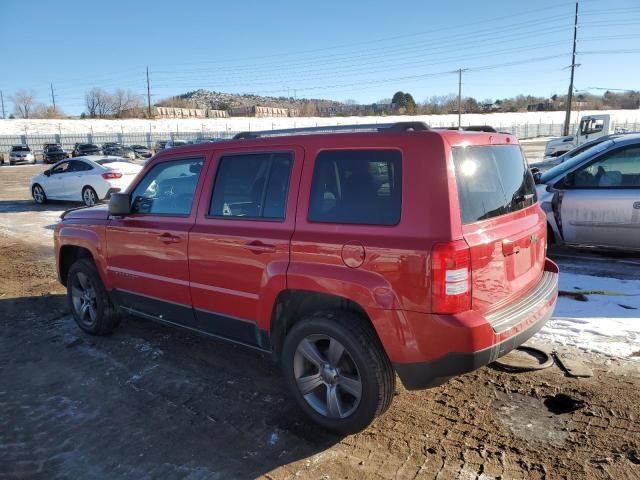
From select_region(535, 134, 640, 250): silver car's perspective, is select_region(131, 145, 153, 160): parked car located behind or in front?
in front

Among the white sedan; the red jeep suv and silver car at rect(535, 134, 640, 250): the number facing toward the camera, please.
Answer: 0

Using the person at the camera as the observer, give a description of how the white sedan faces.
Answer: facing away from the viewer and to the left of the viewer

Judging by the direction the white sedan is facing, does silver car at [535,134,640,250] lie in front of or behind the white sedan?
behind

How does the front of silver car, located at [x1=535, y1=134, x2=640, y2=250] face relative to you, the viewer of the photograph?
facing to the left of the viewer

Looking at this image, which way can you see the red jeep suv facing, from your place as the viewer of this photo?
facing away from the viewer and to the left of the viewer

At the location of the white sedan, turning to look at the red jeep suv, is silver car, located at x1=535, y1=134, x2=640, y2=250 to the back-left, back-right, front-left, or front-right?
front-left

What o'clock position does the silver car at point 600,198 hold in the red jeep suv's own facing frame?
The silver car is roughly at 3 o'clock from the red jeep suv.

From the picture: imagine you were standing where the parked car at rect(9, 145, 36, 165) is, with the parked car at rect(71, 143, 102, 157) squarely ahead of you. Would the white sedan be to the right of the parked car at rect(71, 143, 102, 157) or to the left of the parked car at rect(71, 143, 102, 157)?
right

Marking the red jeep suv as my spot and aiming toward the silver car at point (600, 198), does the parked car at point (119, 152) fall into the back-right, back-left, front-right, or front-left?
front-left

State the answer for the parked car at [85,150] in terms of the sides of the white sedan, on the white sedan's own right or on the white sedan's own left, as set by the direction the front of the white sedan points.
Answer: on the white sedan's own right

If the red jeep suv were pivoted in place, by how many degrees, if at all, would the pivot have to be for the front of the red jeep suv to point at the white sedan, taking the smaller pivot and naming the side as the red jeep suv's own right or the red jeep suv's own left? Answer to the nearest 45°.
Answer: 0° — it already faces it
